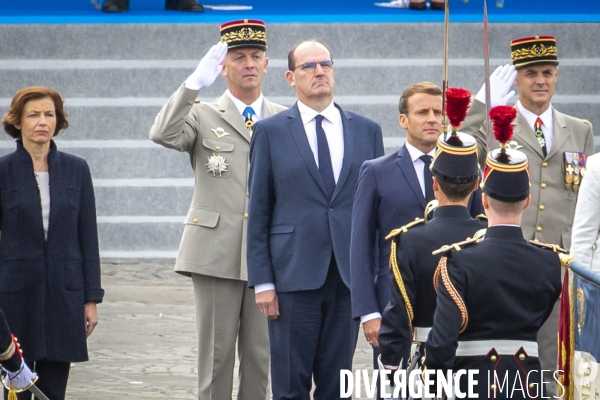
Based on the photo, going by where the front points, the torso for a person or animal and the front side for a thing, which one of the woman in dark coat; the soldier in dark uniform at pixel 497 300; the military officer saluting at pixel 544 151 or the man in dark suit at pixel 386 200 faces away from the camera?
the soldier in dark uniform

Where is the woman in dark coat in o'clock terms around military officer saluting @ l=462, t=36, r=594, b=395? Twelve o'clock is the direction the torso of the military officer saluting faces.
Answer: The woman in dark coat is roughly at 2 o'clock from the military officer saluting.

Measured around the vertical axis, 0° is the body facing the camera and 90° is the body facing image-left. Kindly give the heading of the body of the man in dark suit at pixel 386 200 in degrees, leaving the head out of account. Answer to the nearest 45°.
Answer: approximately 315°

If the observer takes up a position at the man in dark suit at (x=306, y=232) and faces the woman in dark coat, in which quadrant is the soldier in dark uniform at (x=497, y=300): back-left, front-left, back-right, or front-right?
back-left

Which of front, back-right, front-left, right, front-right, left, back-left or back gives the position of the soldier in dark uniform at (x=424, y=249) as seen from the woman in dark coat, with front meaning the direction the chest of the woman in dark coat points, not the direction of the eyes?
front-left

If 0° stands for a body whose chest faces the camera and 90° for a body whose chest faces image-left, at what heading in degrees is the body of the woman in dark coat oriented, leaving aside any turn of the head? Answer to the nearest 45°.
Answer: approximately 0°

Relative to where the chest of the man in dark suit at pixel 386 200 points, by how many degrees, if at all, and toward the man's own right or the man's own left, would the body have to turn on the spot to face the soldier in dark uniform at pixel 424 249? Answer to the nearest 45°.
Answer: approximately 45° to the man's own right

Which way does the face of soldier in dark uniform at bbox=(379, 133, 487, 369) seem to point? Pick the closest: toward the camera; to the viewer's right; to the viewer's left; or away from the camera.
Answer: away from the camera

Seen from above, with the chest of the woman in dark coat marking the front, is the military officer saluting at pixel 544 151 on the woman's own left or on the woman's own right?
on the woman's own left

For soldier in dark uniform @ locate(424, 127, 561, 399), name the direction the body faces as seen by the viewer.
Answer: away from the camera
